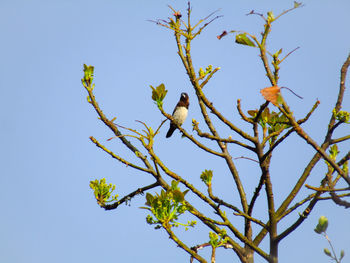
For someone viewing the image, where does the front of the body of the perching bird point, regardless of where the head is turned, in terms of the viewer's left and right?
facing the viewer and to the right of the viewer
